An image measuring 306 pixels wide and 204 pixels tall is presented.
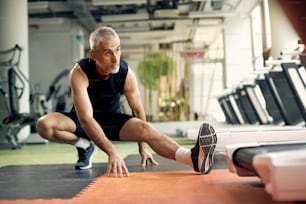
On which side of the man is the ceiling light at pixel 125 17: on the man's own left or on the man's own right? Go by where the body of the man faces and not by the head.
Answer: on the man's own left

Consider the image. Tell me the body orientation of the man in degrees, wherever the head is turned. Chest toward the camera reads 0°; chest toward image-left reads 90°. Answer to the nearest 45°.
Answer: approximately 315°

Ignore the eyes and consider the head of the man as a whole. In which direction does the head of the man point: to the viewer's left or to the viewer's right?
to the viewer's right
